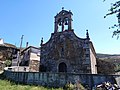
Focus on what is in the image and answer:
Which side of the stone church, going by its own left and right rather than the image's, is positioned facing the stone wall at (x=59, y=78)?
front

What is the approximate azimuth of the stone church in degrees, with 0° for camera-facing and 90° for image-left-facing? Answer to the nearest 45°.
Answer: approximately 0°
